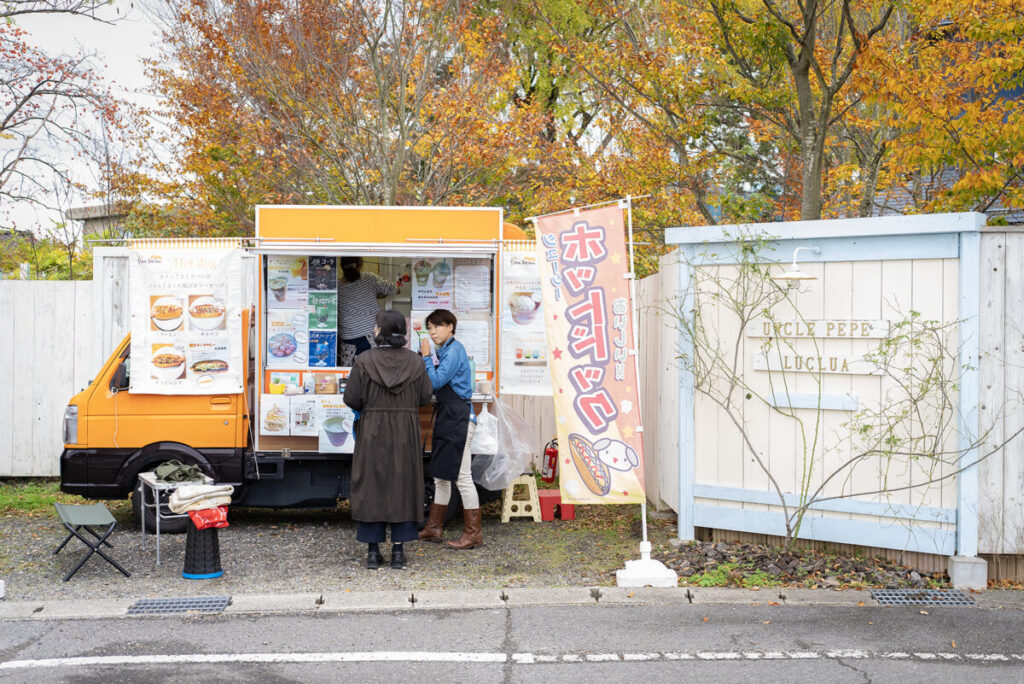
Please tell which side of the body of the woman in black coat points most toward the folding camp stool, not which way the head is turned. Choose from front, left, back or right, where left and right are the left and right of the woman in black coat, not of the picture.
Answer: left

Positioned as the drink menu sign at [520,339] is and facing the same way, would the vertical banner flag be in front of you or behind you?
in front

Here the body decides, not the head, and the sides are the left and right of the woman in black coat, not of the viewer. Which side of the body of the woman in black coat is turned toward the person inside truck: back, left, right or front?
front

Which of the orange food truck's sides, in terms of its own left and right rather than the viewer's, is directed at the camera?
left

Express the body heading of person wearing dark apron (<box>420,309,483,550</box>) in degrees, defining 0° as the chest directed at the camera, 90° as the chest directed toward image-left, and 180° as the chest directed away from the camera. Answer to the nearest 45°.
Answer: approximately 45°

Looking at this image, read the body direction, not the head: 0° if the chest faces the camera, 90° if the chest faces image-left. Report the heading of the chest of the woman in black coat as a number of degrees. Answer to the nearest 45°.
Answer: approximately 180°

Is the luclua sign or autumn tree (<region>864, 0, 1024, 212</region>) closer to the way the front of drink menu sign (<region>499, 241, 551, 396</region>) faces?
the luclua sign

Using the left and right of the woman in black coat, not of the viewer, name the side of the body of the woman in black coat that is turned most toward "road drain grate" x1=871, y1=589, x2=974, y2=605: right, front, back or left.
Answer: right

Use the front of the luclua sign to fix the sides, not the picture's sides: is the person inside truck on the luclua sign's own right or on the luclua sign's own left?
on the luclua sign's own right

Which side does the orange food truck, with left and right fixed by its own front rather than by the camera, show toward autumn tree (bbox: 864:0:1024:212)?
back

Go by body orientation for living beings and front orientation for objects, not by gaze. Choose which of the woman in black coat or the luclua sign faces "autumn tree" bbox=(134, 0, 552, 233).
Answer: the woman in black coat

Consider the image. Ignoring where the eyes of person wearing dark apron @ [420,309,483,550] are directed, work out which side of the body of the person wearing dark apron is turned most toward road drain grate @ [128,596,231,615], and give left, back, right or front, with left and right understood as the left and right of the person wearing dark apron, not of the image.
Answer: front

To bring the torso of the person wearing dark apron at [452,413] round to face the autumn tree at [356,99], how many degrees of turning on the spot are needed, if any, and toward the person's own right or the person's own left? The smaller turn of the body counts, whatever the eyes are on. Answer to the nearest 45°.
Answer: approximately 135° to the person's own right
